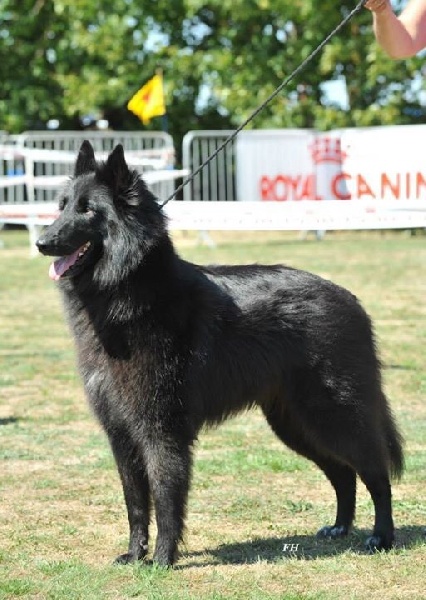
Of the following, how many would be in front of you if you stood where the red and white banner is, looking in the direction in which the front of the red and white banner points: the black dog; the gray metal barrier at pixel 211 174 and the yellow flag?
1

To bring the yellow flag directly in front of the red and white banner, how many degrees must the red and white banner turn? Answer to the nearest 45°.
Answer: approximately 135° to its right

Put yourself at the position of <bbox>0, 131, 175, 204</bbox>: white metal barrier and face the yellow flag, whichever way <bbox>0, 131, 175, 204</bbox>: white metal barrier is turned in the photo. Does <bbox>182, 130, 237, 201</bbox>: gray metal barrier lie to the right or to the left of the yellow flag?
right

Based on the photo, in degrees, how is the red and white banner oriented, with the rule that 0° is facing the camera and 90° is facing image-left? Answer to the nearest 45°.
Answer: approximately 0°

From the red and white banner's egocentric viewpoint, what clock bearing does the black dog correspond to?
The black dog is roughly at 12 o'clock from the red and white banner.

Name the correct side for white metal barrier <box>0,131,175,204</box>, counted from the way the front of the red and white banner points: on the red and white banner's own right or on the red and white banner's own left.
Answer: on the red and white banner's own right

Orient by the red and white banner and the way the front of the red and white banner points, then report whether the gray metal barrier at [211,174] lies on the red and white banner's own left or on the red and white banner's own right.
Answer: on the red and white banner's own right

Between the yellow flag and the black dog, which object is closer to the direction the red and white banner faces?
the black dog

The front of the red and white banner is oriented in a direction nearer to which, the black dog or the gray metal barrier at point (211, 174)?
the black dog
